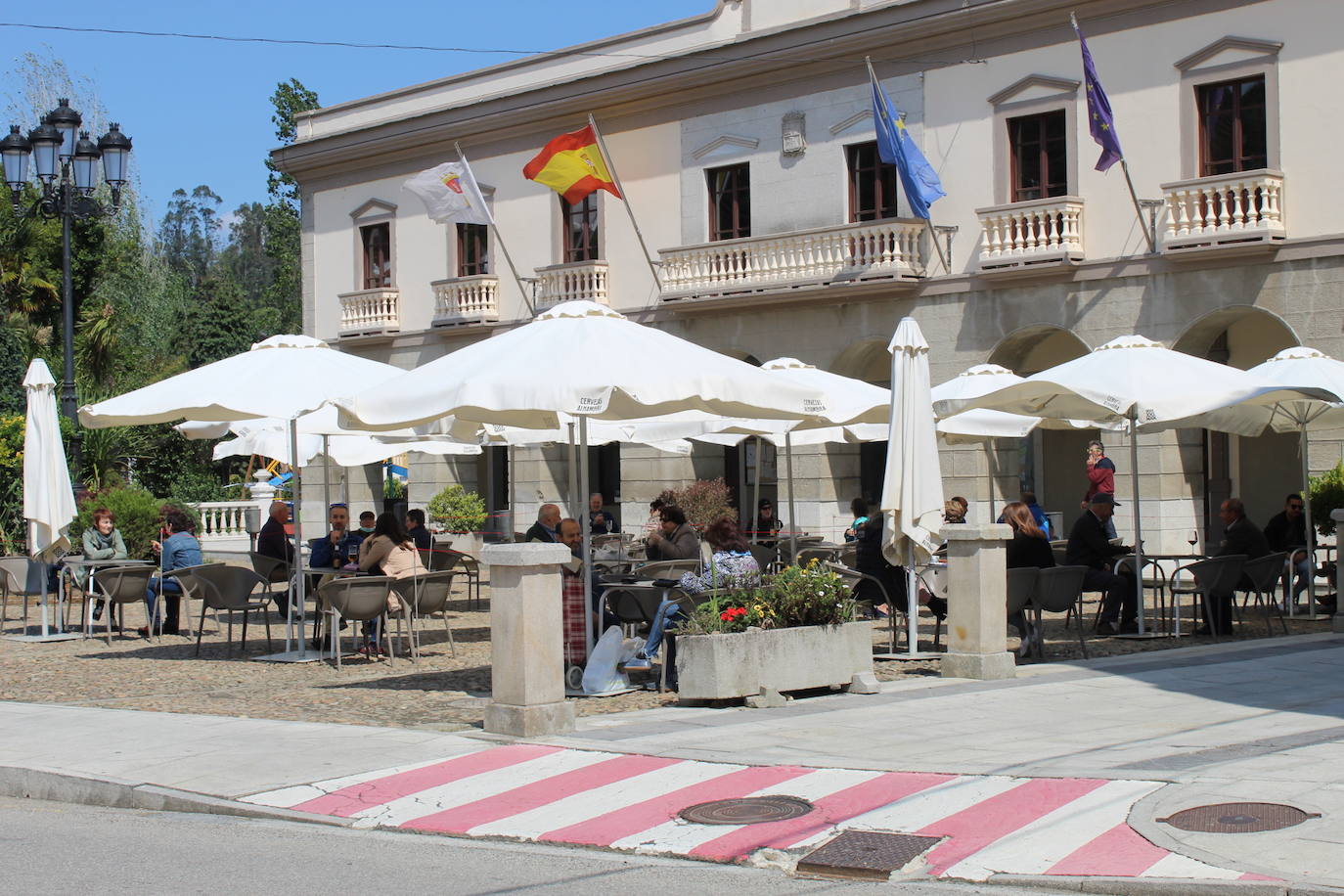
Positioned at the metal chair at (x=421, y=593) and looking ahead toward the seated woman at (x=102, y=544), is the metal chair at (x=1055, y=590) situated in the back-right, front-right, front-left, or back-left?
back-right

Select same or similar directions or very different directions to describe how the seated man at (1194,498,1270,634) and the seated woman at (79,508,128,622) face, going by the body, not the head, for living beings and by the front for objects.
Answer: very different directions

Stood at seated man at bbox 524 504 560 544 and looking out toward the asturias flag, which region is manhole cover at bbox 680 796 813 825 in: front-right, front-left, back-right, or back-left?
back-right

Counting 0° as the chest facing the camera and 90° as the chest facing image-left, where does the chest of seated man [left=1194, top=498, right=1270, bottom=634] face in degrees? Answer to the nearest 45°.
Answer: approximately 90°

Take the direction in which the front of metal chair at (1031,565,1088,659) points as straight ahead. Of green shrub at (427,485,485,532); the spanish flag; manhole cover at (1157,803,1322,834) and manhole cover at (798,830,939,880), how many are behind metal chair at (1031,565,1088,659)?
2

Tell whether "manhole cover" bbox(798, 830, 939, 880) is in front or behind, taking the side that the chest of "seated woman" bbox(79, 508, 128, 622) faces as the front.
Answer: in front

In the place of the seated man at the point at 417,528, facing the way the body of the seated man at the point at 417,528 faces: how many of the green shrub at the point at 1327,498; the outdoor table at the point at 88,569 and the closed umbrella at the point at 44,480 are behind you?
1

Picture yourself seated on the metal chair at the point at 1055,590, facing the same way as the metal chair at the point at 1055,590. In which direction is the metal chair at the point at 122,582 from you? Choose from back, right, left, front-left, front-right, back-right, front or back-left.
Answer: left

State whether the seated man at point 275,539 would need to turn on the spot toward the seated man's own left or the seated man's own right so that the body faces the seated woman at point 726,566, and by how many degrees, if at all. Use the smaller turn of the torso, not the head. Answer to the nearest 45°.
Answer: approximately 45° to the seated man's own right

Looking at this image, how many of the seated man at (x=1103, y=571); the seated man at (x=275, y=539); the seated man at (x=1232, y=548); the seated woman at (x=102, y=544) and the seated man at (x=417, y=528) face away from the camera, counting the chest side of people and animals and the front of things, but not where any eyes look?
0

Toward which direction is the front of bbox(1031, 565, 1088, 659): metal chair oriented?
away from the camera

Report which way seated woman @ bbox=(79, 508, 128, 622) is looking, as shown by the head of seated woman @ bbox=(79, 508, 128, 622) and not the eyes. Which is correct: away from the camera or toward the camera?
toward the camera

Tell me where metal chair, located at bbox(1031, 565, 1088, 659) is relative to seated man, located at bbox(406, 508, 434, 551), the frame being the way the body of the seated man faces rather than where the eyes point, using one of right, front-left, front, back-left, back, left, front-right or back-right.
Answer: back-left

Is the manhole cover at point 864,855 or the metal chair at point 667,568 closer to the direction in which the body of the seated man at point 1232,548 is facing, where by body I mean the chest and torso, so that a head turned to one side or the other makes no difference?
the metal chair

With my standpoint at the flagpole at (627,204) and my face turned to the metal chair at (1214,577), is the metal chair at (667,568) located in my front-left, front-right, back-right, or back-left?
front-right

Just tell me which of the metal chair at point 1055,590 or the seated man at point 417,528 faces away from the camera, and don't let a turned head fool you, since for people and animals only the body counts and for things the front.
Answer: the metal chair

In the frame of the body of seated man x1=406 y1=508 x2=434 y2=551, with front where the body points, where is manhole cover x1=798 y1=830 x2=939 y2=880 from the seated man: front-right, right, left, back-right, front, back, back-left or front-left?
left

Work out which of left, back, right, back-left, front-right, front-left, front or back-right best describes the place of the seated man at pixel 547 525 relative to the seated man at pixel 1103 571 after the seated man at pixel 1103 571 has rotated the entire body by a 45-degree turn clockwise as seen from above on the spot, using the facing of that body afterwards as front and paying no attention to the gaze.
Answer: back-right
